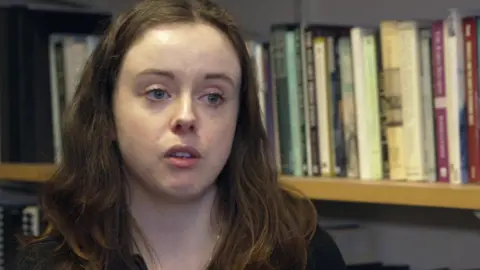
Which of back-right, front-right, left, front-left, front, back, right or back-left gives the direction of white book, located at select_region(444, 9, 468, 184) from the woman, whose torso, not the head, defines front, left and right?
left

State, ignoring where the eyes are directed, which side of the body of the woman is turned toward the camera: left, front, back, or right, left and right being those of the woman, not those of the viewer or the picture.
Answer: front
